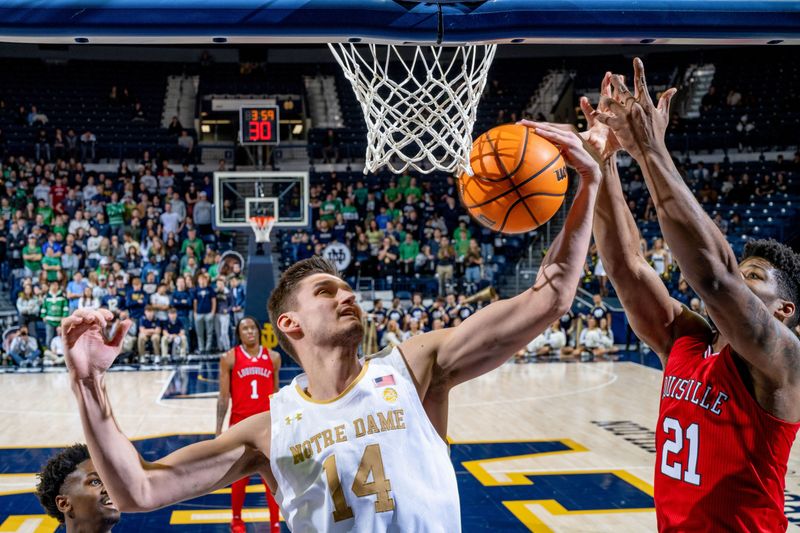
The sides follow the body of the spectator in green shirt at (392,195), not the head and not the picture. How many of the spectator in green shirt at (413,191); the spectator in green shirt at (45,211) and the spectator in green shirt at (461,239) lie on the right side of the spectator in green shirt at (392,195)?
1

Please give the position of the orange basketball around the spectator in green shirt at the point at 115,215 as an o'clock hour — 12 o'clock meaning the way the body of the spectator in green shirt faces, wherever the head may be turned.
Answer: The orange basketball is roughly at 12 o'clock from the spectator in green shirt.

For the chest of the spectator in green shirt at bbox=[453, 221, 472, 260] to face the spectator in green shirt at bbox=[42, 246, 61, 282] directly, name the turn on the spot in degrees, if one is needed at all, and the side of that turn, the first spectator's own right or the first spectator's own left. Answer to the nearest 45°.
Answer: approximately 90° to the first spectator's own right

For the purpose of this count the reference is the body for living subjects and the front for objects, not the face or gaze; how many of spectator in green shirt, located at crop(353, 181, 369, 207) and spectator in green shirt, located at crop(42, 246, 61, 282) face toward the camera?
2

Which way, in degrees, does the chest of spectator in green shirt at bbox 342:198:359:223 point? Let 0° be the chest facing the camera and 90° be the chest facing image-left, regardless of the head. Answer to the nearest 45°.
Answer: approximately 0°

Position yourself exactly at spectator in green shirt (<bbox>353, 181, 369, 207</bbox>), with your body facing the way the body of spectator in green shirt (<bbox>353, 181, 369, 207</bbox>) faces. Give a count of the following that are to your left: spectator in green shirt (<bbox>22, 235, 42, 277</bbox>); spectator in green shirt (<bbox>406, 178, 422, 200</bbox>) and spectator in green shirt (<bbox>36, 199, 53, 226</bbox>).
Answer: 1

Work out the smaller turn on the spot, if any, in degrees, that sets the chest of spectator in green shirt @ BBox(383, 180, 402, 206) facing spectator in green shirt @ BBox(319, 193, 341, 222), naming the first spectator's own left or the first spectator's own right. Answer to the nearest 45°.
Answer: approximately 45° to the first spectator's own right

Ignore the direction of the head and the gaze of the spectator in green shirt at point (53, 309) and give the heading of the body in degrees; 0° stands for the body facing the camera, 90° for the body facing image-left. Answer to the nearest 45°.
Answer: approximately 0°
